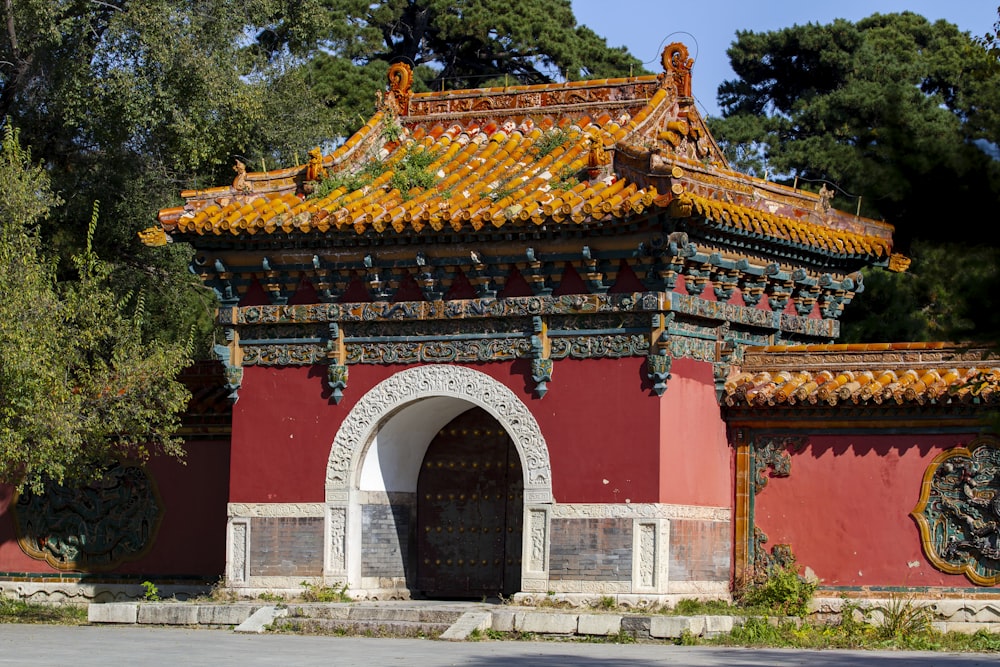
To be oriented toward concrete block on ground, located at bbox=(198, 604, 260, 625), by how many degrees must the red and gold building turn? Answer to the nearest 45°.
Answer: approximately 45° to its right

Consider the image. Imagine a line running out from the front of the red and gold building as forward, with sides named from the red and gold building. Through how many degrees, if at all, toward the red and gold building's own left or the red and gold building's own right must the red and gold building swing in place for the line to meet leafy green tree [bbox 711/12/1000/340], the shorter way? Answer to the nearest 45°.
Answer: approximately 180°

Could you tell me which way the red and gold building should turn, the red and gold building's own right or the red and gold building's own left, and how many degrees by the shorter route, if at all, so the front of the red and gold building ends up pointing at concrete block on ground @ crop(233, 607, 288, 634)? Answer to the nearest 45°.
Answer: approximately 45° to the red and gold building's own right

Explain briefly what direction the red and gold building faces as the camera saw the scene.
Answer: facing the viewer and to the left of the viewer

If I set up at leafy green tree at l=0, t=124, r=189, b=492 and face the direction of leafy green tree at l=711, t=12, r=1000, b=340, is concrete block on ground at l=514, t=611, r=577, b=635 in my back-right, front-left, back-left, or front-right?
front-right

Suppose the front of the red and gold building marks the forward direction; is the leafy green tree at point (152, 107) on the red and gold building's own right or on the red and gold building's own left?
on the red and gold building's own right
